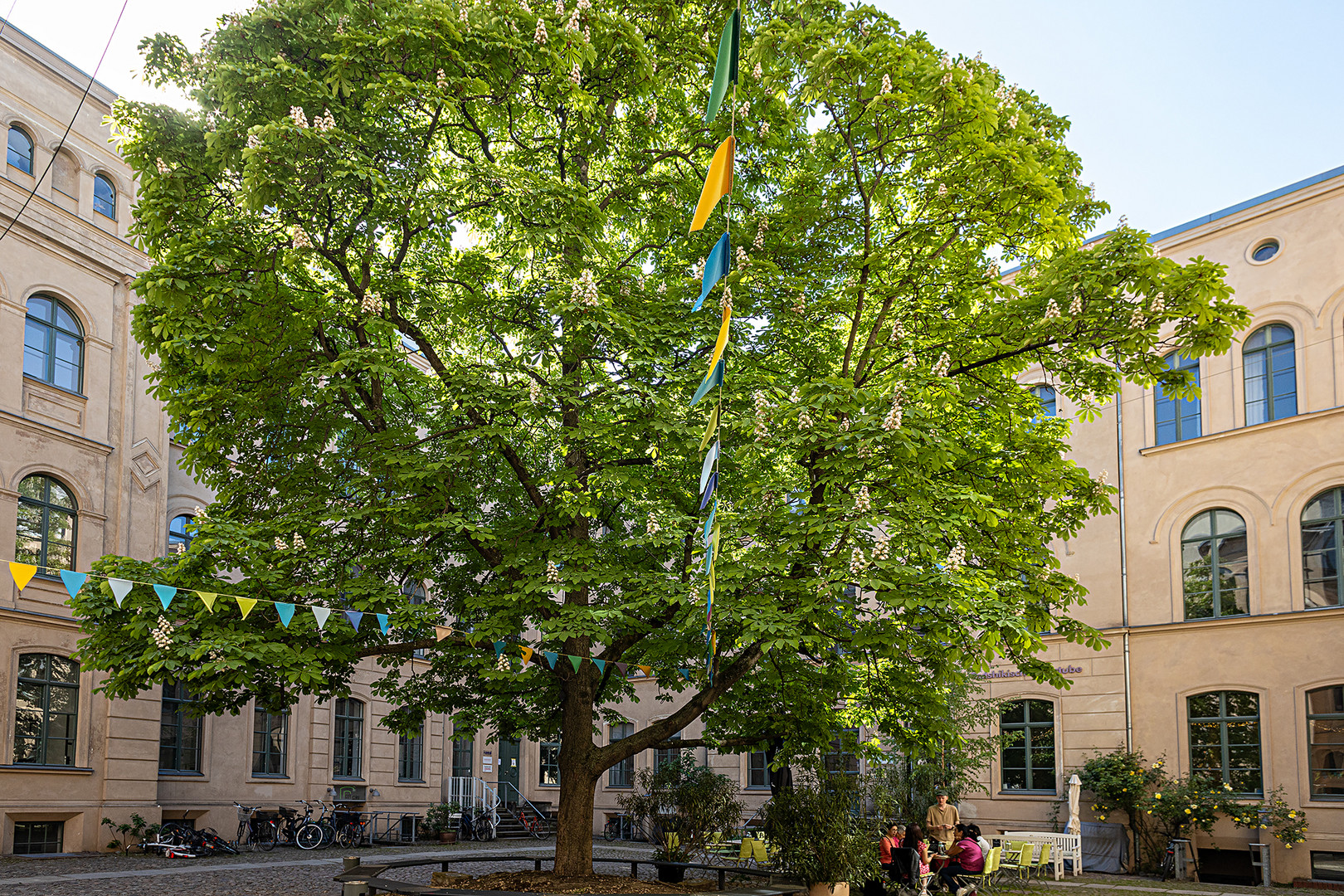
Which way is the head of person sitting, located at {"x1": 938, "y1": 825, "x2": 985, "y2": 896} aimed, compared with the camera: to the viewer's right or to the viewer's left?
to the viewer's left

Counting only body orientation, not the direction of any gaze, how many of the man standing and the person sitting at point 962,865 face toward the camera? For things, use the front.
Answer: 1

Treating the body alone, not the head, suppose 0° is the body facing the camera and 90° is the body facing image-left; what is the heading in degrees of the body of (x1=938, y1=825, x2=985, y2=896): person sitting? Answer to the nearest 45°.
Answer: approximately 90°

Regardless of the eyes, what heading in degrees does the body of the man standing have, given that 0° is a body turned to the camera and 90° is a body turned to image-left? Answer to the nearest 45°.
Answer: approximately 0°

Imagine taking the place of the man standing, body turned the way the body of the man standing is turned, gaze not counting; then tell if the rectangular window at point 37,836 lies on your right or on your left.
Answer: on your right
